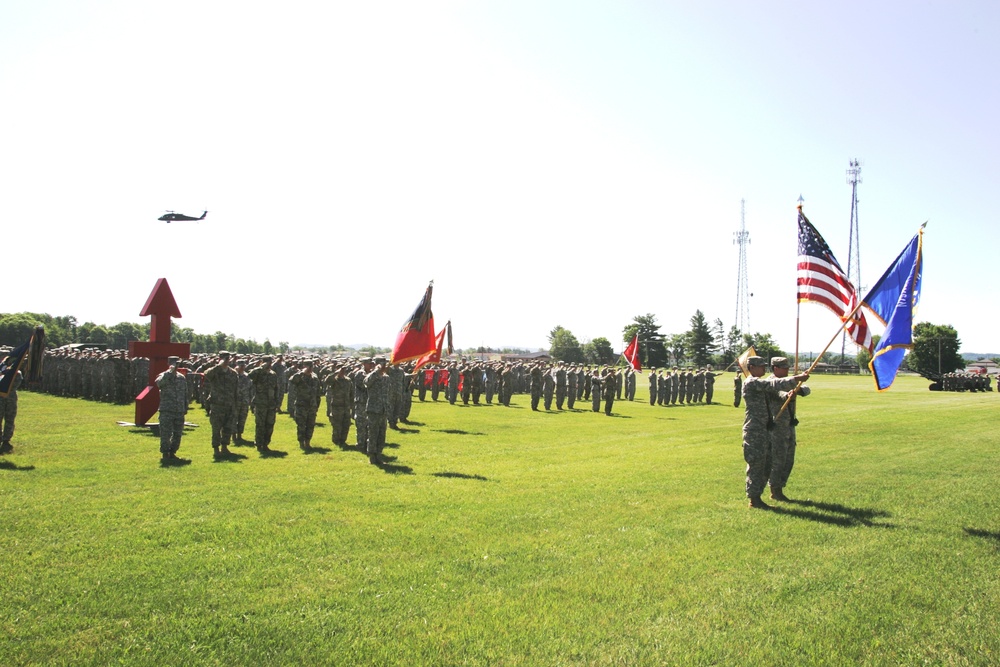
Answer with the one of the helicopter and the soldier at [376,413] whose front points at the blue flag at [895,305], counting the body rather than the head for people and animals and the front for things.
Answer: the soldier

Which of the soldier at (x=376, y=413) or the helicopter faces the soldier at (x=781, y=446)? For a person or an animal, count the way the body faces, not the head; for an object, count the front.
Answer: the soldier at (x=376, y=413)

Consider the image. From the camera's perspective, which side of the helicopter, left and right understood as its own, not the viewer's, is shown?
left

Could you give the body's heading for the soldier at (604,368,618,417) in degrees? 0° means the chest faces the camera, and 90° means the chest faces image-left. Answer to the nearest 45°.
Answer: approximately 315°

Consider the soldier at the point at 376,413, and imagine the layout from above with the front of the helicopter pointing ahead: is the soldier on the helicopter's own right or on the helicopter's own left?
on the helicopter's own left
